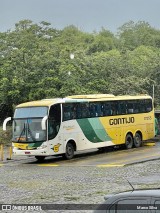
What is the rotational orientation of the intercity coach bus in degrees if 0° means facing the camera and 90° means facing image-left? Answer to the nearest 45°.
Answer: approximately 45°
